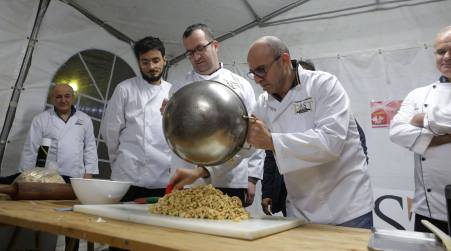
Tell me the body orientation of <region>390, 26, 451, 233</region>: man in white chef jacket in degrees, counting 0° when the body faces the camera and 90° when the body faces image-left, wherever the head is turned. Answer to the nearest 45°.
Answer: approximately 0°

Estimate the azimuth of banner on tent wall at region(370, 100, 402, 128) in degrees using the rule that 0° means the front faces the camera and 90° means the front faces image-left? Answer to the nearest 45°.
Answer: approximately 0°

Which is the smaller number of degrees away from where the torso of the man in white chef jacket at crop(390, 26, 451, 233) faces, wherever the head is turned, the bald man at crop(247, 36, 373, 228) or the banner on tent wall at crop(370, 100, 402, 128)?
the bald man

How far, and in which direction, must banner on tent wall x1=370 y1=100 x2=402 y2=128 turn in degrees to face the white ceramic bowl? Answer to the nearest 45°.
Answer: approximately 45° to its right

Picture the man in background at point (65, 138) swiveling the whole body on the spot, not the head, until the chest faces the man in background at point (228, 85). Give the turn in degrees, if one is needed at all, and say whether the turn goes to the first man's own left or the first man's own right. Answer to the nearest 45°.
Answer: approximately 45° to the first man's own left

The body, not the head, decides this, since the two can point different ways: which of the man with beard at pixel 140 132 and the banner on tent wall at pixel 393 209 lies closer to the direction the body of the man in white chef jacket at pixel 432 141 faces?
the man with beard
